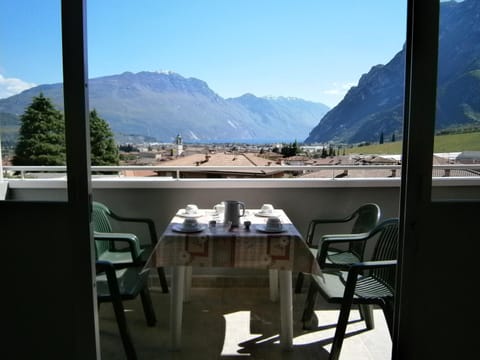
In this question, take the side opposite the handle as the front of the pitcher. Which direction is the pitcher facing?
to the viewer's left

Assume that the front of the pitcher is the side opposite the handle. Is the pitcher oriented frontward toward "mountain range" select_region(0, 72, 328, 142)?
no

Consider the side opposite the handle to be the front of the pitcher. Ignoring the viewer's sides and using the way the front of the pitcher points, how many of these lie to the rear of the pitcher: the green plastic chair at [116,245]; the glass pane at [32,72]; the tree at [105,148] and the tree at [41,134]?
0

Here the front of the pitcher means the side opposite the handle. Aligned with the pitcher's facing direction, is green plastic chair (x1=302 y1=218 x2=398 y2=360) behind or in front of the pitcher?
behind
